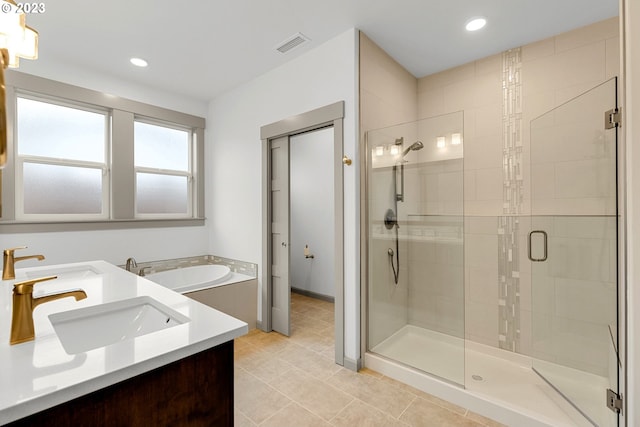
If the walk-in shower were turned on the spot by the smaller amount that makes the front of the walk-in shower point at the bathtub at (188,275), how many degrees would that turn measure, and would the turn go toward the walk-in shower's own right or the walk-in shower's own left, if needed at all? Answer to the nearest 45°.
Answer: approximately 45° to the walk-in shower's own right

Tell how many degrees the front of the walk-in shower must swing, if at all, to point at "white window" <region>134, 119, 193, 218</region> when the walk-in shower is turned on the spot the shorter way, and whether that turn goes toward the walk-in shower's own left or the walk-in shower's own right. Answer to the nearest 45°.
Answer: approximately 45° to the walk-in shower's own right

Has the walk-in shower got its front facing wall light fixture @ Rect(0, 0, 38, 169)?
yes

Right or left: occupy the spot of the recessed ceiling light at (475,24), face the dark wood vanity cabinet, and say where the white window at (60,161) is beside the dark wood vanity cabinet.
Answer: right

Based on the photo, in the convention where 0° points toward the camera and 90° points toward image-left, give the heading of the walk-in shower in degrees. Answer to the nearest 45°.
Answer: approximately 45°
